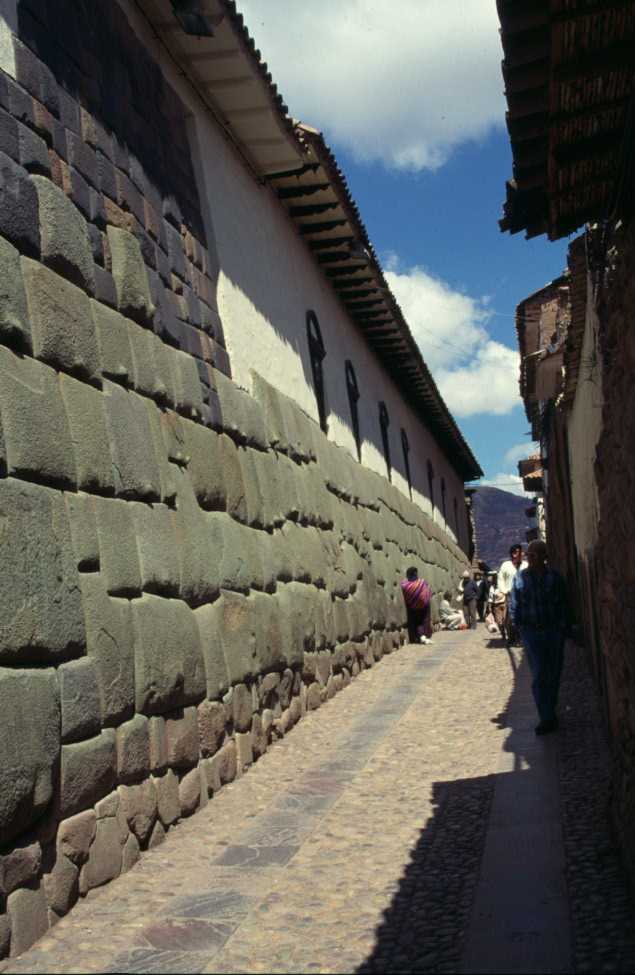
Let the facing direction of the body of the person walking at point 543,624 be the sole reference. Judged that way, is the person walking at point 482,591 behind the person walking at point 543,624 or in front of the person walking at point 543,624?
behind

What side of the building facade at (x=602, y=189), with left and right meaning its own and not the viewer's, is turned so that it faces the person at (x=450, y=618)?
right

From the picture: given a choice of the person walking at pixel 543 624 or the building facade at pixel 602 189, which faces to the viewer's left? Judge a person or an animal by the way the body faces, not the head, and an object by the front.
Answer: the building facade

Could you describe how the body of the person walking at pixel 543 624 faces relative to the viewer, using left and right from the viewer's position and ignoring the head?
facing the viewer

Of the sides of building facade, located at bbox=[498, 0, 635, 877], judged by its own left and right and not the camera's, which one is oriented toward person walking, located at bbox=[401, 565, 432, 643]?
right

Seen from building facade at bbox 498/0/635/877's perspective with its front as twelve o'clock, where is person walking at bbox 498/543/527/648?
The person walking is roughly at 3 o'clock from the building facade.

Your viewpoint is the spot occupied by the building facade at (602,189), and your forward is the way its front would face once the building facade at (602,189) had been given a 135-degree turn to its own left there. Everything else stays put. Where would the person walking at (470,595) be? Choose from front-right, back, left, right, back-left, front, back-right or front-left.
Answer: back-left

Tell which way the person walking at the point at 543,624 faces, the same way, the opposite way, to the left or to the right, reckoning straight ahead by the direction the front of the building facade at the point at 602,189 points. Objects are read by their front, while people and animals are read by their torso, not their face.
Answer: to the left

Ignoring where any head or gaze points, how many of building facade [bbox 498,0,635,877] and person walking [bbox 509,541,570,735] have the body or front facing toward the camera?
1

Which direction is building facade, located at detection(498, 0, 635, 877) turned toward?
to the viewer's left

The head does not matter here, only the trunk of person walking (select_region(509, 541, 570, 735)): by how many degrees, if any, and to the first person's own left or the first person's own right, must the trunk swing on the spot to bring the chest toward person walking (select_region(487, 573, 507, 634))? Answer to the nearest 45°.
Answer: approximately 180°
